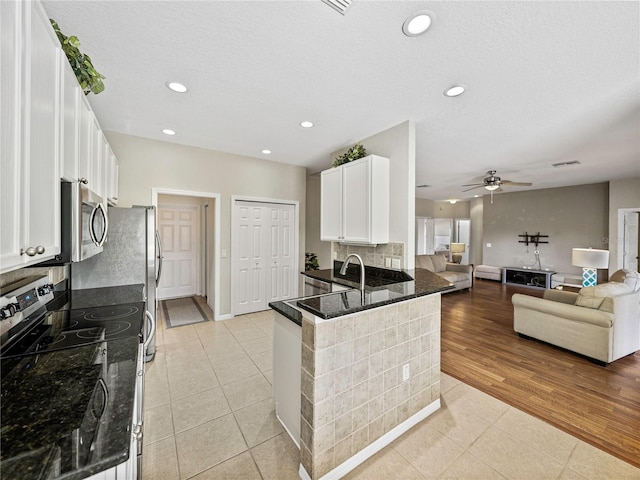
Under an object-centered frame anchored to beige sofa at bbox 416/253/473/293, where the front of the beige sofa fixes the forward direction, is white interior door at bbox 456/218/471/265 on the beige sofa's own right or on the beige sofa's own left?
on the beige sofa's own left

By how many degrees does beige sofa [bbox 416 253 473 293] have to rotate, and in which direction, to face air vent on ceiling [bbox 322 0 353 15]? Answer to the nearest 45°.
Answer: approximately 45° to its right

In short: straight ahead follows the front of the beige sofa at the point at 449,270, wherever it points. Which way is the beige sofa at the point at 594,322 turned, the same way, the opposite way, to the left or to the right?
the opposite way

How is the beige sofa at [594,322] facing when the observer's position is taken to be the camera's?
facing away from the viewer and to the left of the viewer

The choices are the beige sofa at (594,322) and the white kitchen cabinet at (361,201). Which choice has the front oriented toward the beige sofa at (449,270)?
the beige sofa at (594,322)

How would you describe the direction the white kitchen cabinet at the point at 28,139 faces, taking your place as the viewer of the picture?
facing to the right of the viewer

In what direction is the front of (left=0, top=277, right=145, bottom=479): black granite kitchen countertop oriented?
to the viewer's right
